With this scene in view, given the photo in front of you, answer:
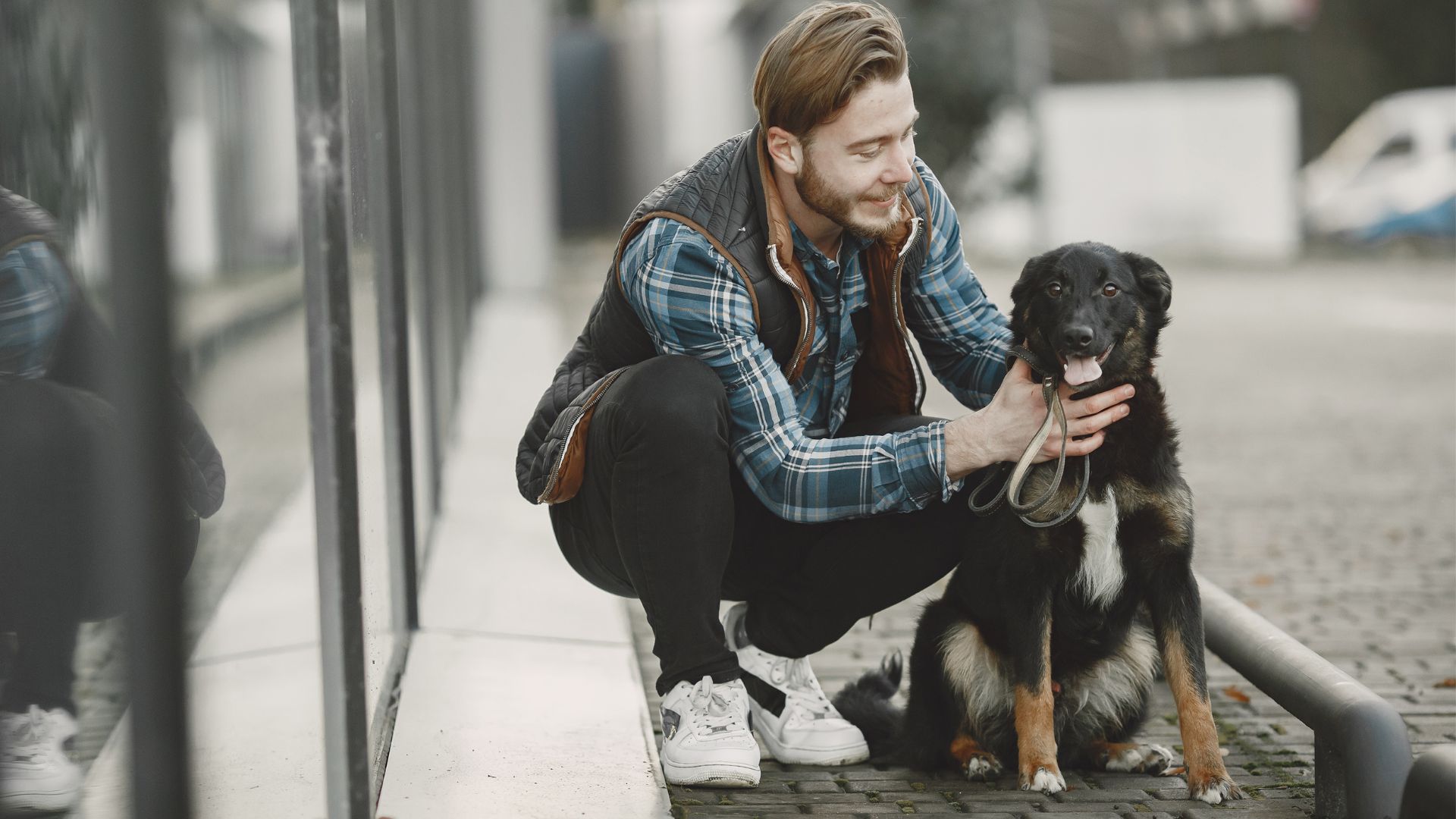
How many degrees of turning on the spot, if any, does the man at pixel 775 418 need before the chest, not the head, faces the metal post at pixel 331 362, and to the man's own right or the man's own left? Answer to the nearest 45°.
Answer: approximately 90° to the man's own right

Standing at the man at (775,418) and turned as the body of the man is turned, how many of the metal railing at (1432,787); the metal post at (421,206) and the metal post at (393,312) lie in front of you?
1

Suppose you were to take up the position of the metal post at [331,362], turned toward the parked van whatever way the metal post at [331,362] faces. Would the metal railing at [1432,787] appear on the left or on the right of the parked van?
right

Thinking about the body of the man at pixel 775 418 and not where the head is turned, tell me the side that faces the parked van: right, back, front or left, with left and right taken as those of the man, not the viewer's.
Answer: left

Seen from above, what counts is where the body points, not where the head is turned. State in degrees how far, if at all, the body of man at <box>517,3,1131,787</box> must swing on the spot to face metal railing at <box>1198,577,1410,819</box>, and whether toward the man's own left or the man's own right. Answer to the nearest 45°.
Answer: approximately 45° to the man's own left

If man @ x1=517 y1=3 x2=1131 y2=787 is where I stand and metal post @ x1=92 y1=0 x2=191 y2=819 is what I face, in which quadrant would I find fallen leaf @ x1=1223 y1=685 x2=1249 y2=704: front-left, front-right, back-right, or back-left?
back-left

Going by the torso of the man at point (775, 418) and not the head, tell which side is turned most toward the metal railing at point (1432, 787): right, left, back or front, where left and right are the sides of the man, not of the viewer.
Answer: front

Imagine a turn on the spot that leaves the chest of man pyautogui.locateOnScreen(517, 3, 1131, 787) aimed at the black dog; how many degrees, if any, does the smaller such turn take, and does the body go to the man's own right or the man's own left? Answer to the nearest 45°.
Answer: approximately 45° to the man's own left

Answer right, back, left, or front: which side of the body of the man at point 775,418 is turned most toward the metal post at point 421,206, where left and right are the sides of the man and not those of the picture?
back

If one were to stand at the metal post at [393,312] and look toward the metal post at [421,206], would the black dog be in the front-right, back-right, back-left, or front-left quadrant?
back-right

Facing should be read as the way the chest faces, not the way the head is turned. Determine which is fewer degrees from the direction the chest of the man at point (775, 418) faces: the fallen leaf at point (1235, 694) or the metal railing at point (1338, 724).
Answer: the metal railing

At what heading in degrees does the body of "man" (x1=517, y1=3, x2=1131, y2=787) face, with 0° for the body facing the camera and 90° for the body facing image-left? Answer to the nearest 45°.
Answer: approximately 315°

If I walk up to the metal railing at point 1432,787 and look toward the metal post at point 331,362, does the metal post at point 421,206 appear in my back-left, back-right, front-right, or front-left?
front-right

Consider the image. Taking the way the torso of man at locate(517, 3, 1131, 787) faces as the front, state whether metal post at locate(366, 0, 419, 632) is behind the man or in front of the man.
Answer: behind

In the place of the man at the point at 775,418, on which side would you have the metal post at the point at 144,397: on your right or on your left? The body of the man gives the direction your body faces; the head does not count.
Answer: on your right
